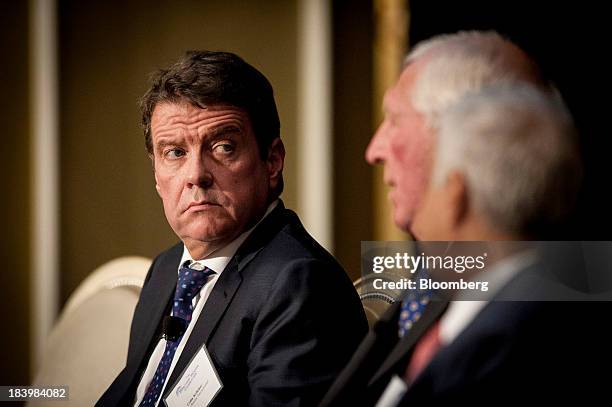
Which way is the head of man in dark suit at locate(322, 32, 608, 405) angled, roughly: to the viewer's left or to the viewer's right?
to the viewer's left

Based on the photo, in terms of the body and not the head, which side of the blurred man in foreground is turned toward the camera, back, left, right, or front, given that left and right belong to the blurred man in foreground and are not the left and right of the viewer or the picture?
left

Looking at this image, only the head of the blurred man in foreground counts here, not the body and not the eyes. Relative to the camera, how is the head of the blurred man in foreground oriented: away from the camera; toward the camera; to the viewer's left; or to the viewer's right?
to the viewer's left
